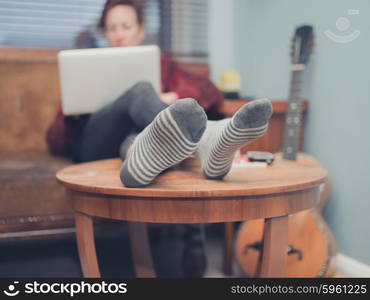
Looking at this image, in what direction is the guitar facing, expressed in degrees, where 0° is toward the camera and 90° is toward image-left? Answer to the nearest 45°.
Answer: approximately 45°

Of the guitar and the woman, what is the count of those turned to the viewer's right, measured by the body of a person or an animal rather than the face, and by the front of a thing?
0

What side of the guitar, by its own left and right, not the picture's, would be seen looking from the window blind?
right

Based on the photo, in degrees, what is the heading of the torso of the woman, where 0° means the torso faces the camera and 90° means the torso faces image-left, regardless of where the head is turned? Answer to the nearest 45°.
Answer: approximately 0°

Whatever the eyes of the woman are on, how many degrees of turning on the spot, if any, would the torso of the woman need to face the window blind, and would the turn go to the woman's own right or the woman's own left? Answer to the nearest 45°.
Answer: approximately 180°
